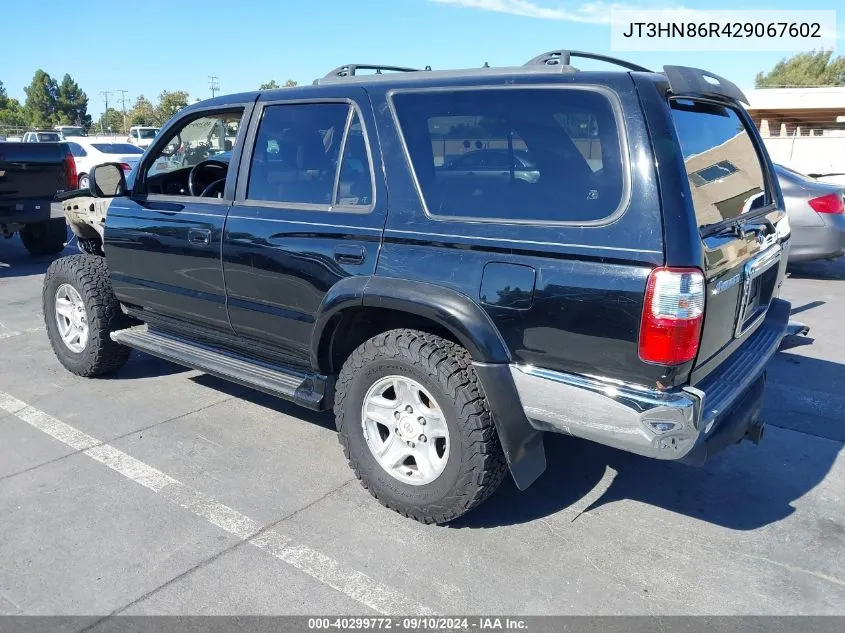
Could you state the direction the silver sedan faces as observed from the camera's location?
facing away from the viewer and to the left of the viewer

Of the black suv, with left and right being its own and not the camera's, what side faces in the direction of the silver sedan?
right

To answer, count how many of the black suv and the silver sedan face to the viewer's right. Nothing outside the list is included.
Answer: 0

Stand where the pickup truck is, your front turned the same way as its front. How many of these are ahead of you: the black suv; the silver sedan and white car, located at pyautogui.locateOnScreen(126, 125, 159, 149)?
1

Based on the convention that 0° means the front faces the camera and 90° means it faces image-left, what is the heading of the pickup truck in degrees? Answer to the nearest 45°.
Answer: approximately 180°

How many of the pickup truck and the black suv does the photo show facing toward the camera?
0

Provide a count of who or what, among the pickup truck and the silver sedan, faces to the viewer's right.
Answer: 0

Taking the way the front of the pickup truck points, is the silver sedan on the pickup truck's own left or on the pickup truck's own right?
on the pickup truck's own right

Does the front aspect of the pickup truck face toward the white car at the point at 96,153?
yes

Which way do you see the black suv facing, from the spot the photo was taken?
facing away from the viewer and to the left of the viewer

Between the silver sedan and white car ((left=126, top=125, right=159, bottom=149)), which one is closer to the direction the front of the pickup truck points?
the white car

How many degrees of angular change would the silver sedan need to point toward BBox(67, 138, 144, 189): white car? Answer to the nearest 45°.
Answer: approximately 45° to its left

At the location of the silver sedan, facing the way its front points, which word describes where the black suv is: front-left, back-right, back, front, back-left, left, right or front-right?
back-left
